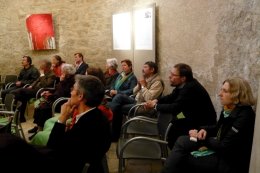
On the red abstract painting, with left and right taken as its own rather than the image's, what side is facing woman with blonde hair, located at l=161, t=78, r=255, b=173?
front

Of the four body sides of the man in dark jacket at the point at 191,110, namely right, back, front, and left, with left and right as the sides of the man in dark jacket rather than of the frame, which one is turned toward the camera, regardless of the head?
left

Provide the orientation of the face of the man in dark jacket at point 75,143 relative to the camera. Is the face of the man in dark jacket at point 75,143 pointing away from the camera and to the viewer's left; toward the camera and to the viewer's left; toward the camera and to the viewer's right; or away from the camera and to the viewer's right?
away from the camera and to the viewer's left

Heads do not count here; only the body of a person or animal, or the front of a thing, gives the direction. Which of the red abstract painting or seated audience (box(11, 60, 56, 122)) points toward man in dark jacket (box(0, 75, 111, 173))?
the red abstract painting

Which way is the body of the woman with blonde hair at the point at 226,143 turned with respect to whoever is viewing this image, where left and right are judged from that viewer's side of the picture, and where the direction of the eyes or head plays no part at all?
facing to the left of the viewer

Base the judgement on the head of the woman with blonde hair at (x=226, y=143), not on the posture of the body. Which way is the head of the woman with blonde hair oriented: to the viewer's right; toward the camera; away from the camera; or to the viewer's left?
to the viewer's left

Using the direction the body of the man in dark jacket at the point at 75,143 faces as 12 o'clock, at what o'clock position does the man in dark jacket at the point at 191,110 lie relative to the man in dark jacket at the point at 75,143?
the man in dark jacket at the point at 191,110 is roughly at 5 o'clock from the man in dark jacket at the point at 75,143.

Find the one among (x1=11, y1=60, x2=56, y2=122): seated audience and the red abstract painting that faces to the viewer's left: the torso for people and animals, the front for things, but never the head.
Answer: the seated audience

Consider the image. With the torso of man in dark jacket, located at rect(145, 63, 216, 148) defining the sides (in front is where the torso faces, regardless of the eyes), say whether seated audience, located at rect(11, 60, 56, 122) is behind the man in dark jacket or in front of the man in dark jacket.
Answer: in front

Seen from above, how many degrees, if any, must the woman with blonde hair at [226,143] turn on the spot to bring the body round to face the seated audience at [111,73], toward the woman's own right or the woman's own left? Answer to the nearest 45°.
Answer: approximately 45° to the woman's own right

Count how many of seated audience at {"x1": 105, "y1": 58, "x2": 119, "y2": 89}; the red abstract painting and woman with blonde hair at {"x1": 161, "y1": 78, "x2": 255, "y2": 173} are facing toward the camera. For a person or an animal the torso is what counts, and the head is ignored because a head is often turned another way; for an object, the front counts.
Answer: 1
